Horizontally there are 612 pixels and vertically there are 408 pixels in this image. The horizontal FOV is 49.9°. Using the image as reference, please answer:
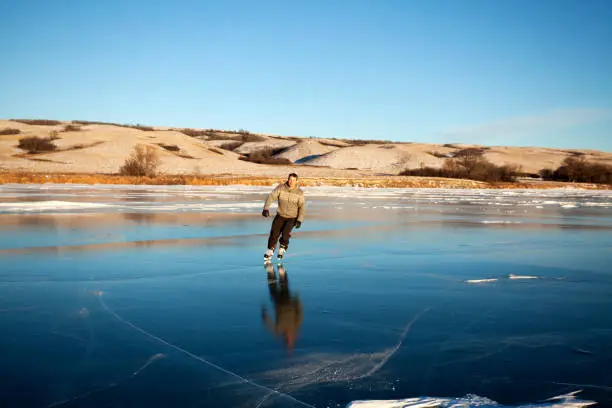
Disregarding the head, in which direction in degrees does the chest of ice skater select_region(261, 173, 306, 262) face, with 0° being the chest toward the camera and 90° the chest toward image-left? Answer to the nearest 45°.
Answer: approximately 0°
